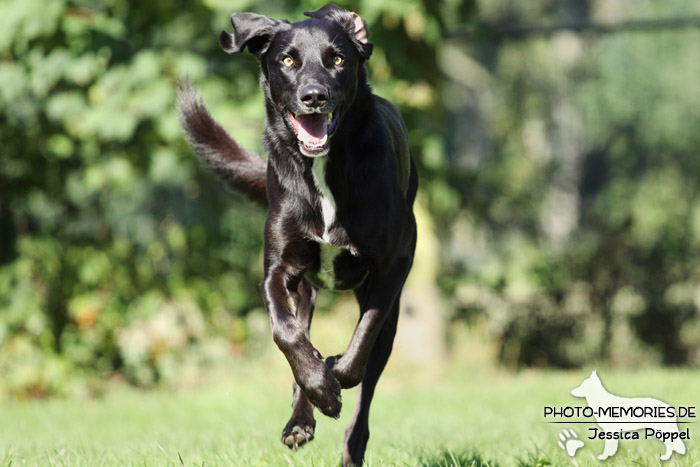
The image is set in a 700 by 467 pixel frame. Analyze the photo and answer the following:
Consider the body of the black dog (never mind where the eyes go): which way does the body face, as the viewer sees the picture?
toward the camera
